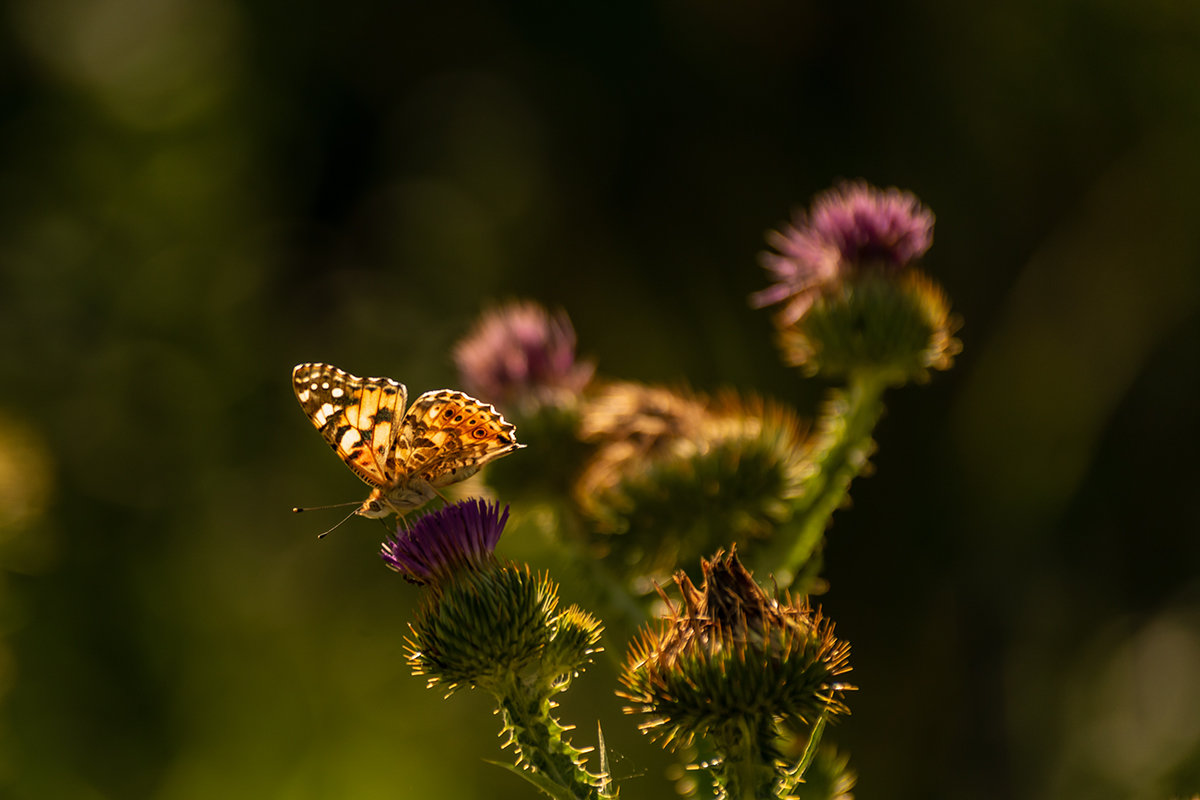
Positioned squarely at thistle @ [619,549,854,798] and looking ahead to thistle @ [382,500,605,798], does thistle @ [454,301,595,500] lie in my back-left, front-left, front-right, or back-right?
front-right

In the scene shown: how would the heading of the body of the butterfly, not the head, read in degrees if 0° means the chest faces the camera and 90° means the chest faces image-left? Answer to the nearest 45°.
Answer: approximately 90°

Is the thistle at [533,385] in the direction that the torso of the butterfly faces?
no

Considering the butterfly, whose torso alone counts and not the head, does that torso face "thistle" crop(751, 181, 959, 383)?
no

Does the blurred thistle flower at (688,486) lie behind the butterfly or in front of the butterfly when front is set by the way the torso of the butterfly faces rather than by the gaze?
behind
